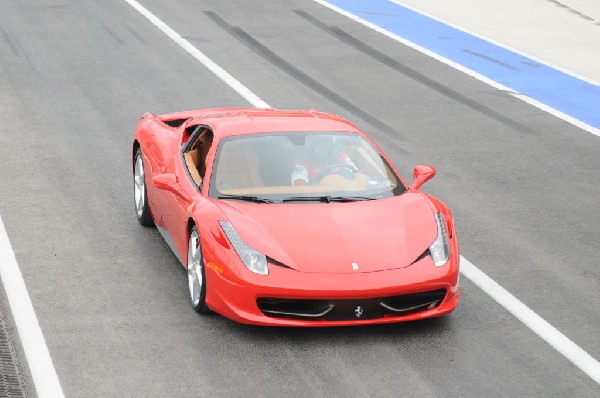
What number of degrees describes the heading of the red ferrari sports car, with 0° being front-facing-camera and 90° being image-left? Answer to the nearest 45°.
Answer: approximately 315°

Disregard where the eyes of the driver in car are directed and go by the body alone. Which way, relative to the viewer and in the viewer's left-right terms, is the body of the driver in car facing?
facing the viewer and to the right of the viewer
